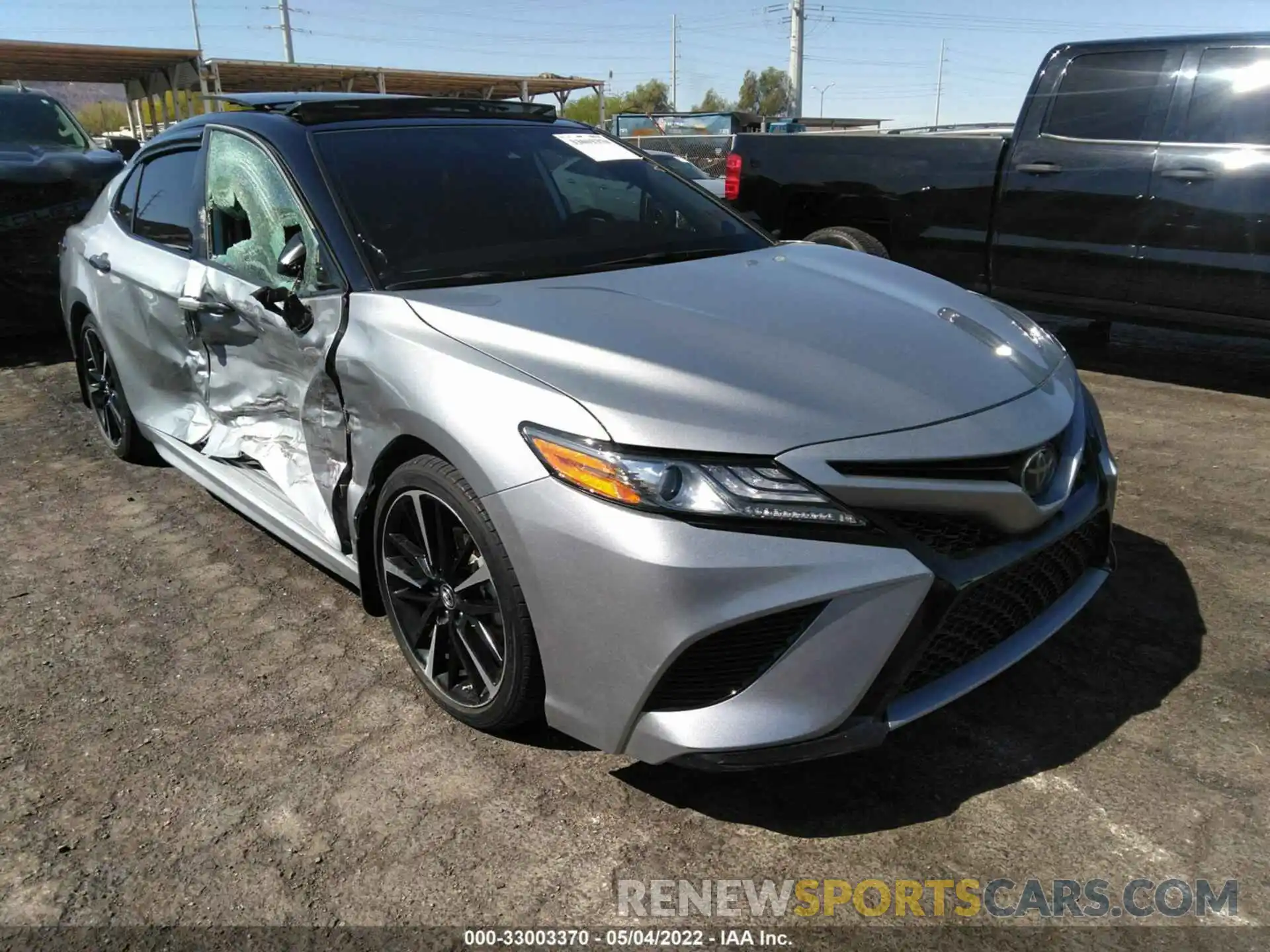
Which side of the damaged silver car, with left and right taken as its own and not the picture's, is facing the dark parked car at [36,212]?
back

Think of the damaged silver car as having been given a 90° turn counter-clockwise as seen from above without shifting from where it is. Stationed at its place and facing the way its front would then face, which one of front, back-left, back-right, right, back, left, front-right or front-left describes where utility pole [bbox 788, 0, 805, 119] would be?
front-left

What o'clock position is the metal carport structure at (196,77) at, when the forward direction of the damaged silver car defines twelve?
The metal carport structure is roughly at 7 o'clock from the damaged silver car.

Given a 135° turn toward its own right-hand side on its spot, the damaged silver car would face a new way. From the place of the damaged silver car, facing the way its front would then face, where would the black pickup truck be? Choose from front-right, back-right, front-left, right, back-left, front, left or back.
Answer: back-right

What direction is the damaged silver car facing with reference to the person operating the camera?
facing the viewer and to the right of the viewer

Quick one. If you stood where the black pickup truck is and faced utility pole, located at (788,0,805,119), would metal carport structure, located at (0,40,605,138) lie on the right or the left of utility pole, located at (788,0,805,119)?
left
